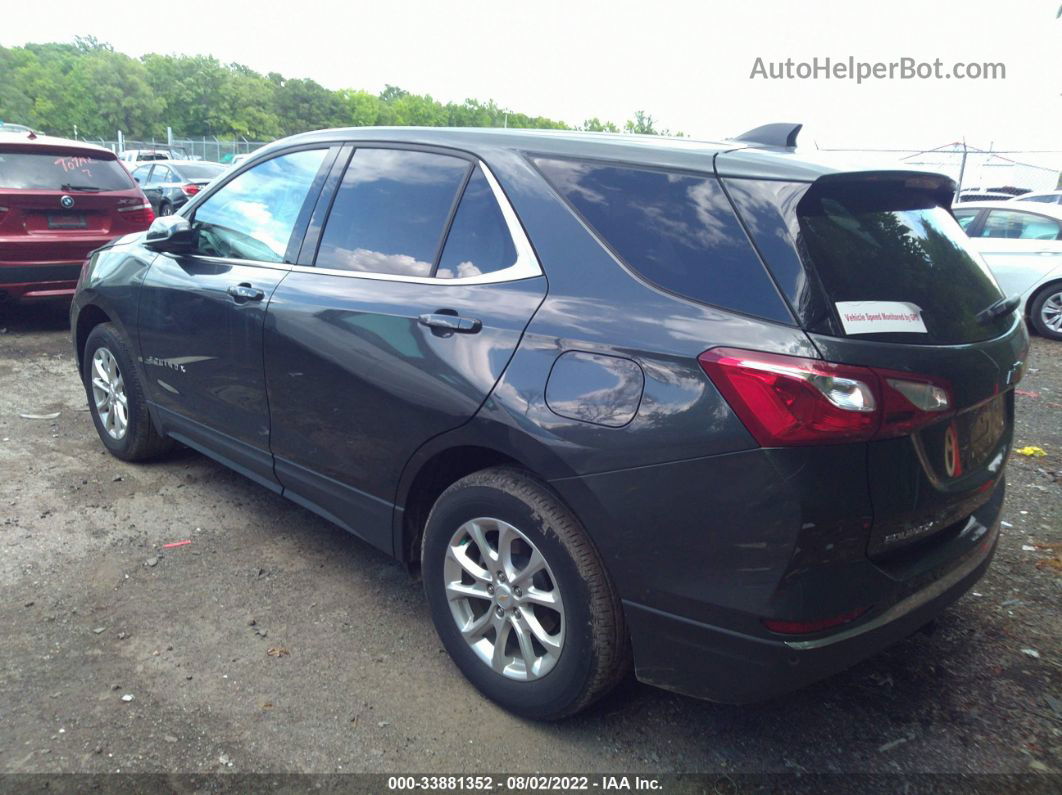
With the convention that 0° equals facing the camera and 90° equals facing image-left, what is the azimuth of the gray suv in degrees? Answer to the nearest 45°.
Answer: approximately 135°

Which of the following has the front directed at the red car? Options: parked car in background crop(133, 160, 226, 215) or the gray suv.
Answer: the gray suv

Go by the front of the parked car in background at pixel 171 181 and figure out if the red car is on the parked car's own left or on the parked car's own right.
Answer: on the parked car's own left

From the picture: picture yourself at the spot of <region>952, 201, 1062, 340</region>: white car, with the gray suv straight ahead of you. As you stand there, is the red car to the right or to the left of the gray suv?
right

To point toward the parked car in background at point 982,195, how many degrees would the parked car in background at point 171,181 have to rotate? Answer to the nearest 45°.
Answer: approximately 135° to its right

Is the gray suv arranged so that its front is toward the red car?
yes

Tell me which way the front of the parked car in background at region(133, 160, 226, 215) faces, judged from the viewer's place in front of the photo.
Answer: facing away from the viewer and to the left of the viewer

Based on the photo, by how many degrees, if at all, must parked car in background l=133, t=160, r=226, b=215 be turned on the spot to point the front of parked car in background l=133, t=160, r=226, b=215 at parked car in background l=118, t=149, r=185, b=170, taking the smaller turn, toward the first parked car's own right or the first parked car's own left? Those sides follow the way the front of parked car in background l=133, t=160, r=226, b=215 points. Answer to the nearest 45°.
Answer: approximately 45° to the first parked car's own right

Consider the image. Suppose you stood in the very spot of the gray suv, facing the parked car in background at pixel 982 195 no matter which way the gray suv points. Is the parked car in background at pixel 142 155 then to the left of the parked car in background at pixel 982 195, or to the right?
left

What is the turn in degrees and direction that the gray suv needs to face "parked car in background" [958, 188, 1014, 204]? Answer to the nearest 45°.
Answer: approximately 90° to its right
